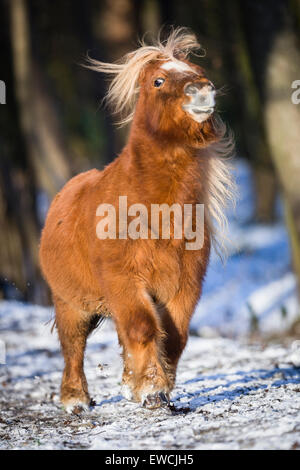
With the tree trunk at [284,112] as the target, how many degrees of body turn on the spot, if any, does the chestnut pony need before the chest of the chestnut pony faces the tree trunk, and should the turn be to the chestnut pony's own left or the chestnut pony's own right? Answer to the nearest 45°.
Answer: approximately 135° to the chestnut pony's own left

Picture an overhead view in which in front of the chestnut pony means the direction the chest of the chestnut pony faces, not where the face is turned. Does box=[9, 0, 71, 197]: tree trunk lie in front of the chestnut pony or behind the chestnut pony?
behind

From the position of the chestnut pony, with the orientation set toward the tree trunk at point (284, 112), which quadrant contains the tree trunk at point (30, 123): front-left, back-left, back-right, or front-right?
front-left

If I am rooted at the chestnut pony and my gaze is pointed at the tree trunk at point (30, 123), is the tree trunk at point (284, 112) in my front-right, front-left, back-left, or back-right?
front-right

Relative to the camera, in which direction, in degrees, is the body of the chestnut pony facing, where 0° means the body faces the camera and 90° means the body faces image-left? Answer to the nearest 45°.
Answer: approximately 315°
